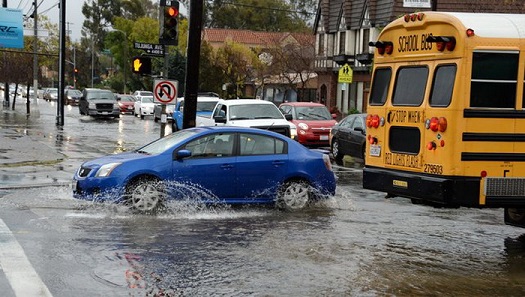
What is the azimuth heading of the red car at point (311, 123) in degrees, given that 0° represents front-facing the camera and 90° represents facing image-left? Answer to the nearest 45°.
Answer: approximately 315°

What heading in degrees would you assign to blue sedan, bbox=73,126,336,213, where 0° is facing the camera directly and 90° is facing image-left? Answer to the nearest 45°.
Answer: approximately 90°

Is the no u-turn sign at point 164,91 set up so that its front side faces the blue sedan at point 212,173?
yes

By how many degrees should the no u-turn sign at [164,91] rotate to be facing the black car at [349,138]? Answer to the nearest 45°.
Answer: approximately 135° to its left

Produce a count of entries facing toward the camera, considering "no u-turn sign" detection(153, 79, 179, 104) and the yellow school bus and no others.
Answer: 1

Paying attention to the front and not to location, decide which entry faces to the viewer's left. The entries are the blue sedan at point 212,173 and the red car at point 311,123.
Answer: the blue sedan

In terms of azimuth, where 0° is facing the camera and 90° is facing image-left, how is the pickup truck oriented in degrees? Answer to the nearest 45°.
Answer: approximately 315°

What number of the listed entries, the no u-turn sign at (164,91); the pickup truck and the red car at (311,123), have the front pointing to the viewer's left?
0

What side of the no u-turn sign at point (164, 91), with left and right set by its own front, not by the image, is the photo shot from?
front

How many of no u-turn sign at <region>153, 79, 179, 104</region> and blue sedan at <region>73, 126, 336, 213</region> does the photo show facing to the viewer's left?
1

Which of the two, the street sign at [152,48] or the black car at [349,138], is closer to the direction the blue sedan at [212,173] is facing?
the street sign

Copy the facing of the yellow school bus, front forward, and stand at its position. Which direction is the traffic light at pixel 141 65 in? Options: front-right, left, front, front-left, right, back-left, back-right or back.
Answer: left
